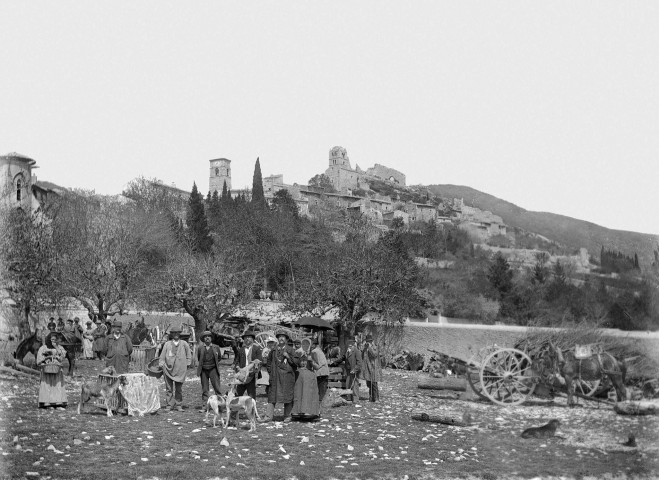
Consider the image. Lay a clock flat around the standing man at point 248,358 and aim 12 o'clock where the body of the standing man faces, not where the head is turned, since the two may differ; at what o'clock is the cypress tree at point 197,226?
The cypress tree is roughly at 6 o'clock from the standing man.

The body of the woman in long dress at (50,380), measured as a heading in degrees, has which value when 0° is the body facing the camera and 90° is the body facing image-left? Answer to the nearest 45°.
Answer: approximately 0°

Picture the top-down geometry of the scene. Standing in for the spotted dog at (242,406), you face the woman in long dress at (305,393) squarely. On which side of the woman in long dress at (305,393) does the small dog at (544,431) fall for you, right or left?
right

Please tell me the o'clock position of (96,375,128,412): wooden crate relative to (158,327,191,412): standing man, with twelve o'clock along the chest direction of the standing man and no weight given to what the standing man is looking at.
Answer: The wooden crate is roughly at 2 o'clock from the standing man.

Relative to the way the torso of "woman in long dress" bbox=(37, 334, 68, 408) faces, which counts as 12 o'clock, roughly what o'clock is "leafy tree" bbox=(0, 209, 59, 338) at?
The leafy tree is roughly at 6 o'clock from the woman in long dress.

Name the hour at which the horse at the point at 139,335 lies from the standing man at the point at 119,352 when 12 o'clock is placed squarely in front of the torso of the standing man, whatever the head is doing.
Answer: The horse is roughly at 6 o'clock from the standing man.

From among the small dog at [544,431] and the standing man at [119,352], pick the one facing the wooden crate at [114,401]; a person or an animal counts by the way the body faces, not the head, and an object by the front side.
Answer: the standing man

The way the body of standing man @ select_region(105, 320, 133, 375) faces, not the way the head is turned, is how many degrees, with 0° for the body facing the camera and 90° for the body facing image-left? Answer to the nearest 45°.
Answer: approximately 0°

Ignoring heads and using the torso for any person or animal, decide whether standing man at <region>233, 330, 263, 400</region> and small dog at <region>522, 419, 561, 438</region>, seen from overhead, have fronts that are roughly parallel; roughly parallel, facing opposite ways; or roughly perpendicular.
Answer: roughly perpendicular

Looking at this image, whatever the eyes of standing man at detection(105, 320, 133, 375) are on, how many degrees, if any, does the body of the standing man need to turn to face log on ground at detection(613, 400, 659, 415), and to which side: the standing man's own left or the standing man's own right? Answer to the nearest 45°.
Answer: approximately 45° to the standing man's own left
